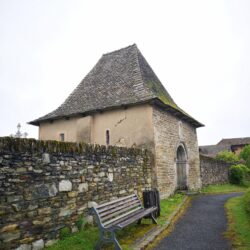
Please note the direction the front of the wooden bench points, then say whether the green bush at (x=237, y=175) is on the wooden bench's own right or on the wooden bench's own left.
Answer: on the wooden bench's own left

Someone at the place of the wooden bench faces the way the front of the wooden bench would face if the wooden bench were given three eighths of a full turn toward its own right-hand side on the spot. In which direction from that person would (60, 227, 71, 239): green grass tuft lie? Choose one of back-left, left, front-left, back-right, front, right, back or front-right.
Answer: front

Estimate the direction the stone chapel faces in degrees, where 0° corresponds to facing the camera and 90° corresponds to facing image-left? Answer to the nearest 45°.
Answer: approximately 315°

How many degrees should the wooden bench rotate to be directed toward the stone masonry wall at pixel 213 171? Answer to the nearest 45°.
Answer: approximately 90° to its left

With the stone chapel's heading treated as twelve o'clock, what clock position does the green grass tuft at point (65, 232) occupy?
The green grass tuft is roughly at 2 o'clock from the stone chapel.
